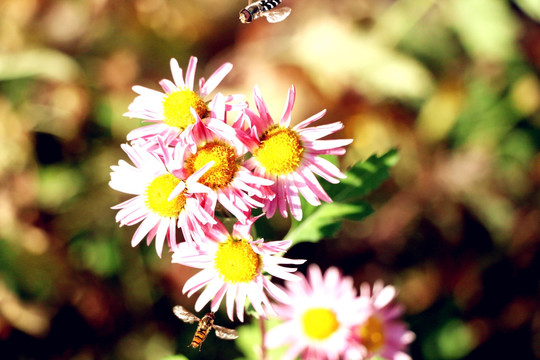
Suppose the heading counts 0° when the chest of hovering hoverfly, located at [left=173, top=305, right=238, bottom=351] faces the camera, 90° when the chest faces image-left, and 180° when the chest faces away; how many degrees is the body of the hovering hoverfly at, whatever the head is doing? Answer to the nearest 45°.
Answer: approximately 225°

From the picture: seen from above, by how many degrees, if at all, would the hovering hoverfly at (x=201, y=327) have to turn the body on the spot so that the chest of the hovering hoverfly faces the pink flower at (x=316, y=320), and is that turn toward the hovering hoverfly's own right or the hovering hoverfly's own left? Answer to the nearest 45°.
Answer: approximately 90° to the hovering bee's own right

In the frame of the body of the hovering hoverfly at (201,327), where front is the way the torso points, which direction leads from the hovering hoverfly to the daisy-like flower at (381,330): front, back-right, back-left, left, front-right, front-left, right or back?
right
